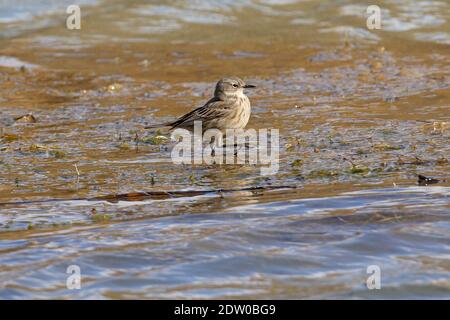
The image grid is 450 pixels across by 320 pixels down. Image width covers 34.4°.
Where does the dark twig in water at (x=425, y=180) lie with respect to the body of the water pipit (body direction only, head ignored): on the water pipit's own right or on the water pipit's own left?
on the water pipit's own right

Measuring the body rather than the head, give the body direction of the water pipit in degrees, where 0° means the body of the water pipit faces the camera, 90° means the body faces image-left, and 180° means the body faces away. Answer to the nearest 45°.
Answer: approximately 270°
